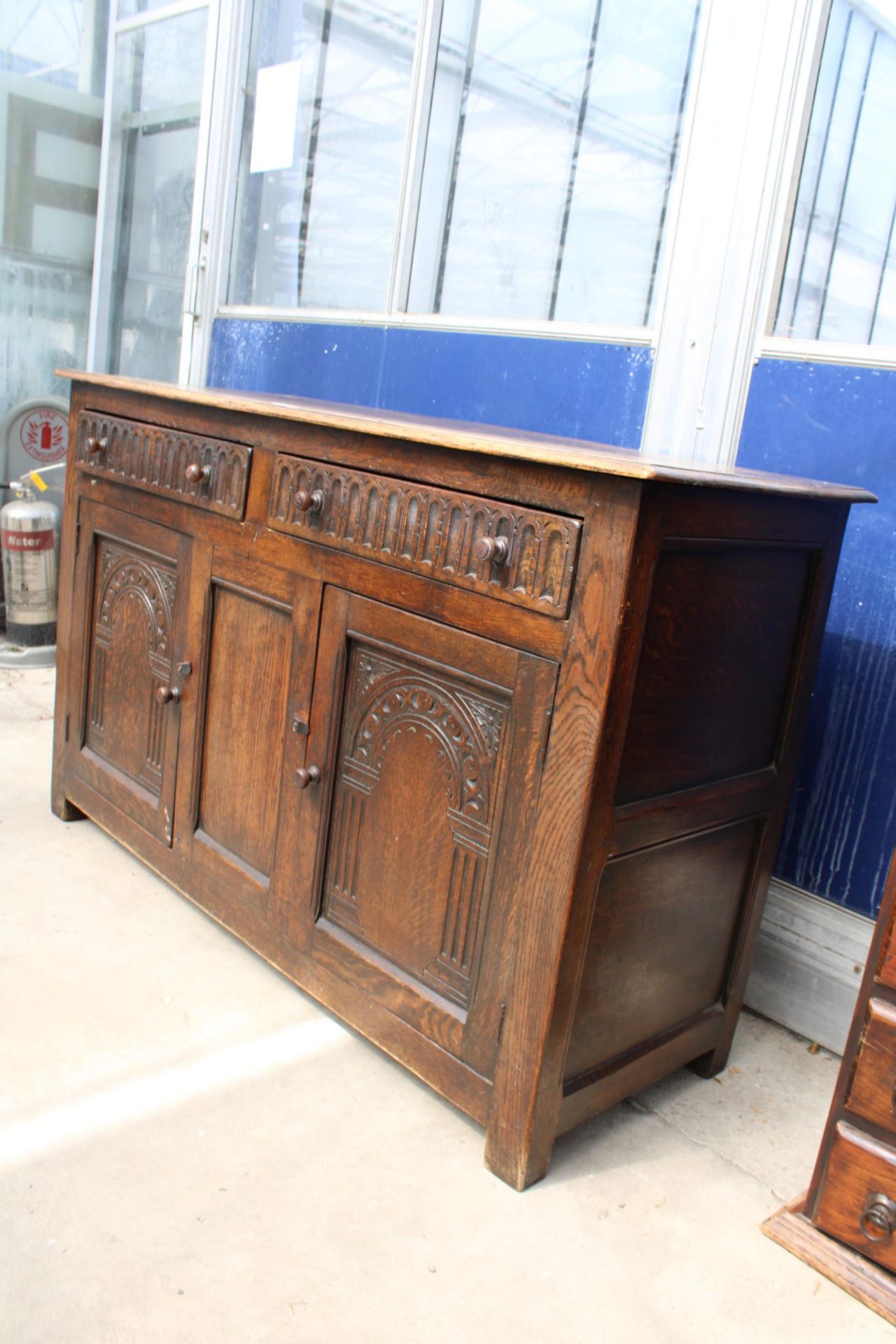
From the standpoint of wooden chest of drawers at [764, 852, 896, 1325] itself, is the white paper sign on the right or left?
on its right

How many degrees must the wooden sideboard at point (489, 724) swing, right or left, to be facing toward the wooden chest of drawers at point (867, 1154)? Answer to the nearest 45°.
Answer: approximately 90° to its left

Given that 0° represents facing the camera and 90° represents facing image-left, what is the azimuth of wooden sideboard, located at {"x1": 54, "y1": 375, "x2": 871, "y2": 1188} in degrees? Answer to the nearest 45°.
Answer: approximately 45°

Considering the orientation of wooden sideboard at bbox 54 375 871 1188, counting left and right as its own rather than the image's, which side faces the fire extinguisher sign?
right

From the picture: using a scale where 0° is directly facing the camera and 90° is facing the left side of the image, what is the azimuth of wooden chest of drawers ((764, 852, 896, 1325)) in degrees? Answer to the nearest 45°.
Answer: approximately 45°
